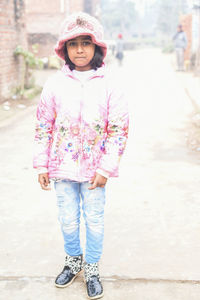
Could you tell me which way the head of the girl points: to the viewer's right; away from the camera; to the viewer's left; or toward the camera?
toward the camera

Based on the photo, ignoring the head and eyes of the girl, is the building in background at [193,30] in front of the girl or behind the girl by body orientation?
behind

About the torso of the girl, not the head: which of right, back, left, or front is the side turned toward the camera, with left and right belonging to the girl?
front
